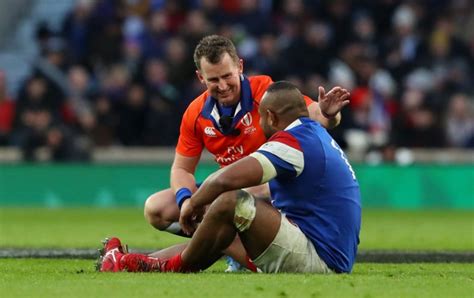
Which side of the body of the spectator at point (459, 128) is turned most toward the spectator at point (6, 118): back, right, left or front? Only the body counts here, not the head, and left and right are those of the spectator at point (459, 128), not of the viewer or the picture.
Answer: right

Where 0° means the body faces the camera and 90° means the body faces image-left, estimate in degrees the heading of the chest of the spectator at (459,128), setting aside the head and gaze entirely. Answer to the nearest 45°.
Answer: approximately 0°
